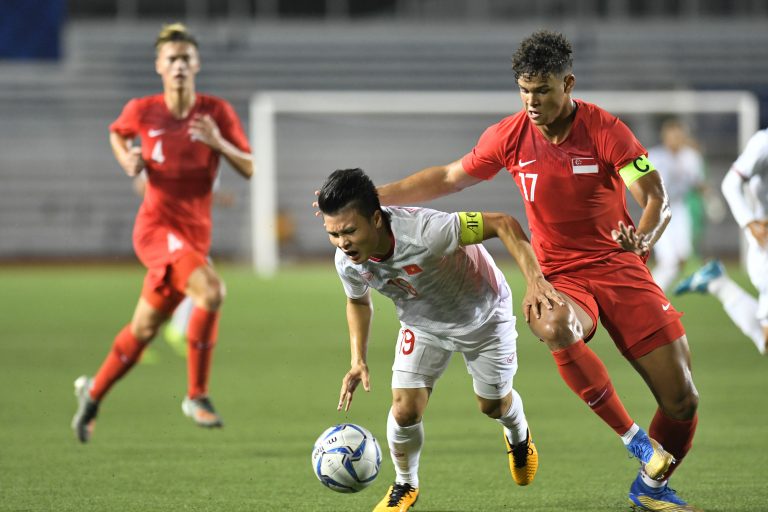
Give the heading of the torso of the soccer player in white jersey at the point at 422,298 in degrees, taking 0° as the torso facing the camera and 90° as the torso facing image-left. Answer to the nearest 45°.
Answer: approximately 45°

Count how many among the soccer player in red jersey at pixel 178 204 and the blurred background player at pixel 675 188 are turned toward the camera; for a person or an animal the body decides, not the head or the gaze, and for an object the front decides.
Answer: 2

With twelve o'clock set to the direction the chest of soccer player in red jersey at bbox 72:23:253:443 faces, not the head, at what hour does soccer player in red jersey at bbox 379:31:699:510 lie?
soccer player in red jersey at bbox 379:31:699:510 is roughly at 11 o'clock from soccer player in red jersey at bbox 72:23:253:443.

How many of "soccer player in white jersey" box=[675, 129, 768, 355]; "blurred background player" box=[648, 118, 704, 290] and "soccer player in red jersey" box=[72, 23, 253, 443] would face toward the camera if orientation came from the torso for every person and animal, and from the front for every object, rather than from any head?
2

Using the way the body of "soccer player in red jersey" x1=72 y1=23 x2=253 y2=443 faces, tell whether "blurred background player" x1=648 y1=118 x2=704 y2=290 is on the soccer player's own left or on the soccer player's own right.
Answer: on the soccer player's own left

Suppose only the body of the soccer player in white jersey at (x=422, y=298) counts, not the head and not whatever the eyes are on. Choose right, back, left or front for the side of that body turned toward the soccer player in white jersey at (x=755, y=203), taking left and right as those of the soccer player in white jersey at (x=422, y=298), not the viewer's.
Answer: back
